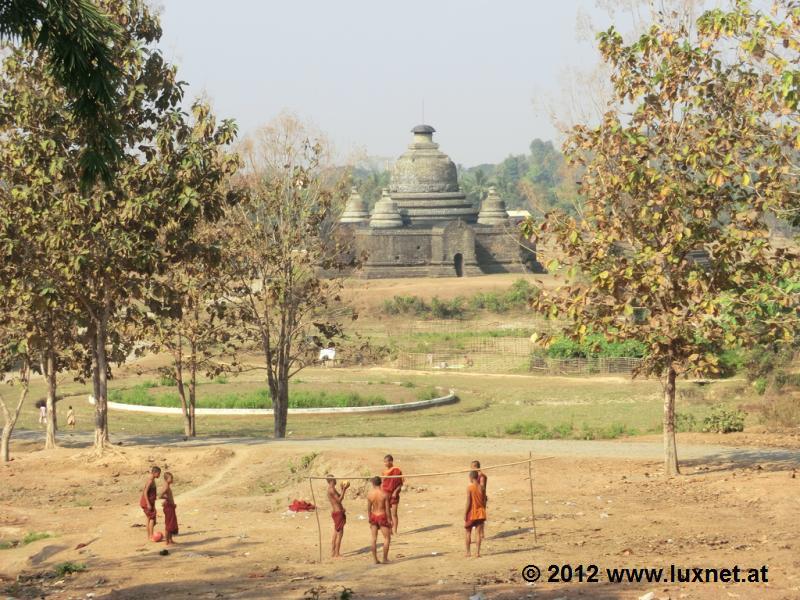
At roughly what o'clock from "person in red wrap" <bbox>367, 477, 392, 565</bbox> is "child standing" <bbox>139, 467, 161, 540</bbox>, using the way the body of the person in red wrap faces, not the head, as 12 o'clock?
The child standing is roughly at 10 o'clock from the person in red wrap.

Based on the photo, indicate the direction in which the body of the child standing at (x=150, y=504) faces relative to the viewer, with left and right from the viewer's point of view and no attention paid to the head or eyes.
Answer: facing to the right of the viewer

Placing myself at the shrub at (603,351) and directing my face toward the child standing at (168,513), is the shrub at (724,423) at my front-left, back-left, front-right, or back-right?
front-left

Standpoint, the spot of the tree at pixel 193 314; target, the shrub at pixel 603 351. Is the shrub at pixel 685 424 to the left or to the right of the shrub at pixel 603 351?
right

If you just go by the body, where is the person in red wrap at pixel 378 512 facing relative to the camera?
away from the camera
